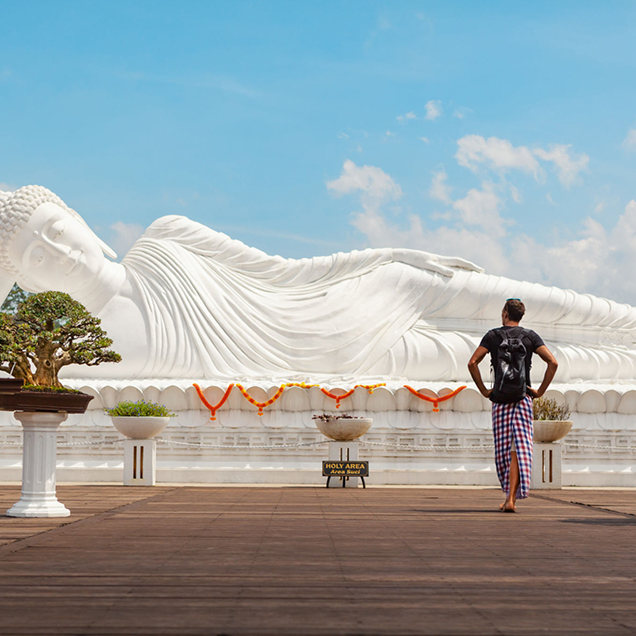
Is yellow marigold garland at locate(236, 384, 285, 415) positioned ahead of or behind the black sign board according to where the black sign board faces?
behind

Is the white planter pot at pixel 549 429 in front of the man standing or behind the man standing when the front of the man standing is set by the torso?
in front

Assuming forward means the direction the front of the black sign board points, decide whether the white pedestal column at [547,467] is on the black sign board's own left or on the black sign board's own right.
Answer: on the black sign board's own left

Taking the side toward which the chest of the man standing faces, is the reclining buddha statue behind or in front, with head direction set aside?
in front

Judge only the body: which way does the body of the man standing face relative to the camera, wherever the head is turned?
away from the camera

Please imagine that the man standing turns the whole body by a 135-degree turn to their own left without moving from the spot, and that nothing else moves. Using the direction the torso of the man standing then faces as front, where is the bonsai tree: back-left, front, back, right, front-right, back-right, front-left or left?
front-right

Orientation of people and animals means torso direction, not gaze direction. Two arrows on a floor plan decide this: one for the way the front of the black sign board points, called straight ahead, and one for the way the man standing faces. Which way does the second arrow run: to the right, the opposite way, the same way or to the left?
the opposite way

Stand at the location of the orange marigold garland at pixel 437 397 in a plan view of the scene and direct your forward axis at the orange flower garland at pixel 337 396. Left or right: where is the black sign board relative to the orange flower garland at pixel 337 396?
left

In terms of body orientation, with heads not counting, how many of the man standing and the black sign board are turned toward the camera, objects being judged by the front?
1

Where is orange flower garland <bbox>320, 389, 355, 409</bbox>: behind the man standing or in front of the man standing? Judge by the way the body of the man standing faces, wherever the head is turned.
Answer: in front

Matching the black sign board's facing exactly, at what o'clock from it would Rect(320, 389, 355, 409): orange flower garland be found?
The orange flower garland is roughly at 6 o'clock from the black sign board.

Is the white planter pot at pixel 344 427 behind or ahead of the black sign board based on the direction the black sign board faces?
behind
